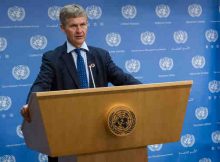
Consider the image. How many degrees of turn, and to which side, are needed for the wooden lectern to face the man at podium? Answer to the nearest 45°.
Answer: approximately 135° to its left

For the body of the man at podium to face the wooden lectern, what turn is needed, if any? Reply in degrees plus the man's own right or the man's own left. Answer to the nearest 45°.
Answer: approximately 45° to the man's own right

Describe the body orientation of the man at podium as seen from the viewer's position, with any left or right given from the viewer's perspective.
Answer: facing the viewer and to the right of the viewer

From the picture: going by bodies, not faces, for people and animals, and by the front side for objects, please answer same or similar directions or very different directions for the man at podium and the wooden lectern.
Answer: same or similar directions

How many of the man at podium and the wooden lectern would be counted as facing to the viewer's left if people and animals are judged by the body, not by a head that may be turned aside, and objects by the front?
0
